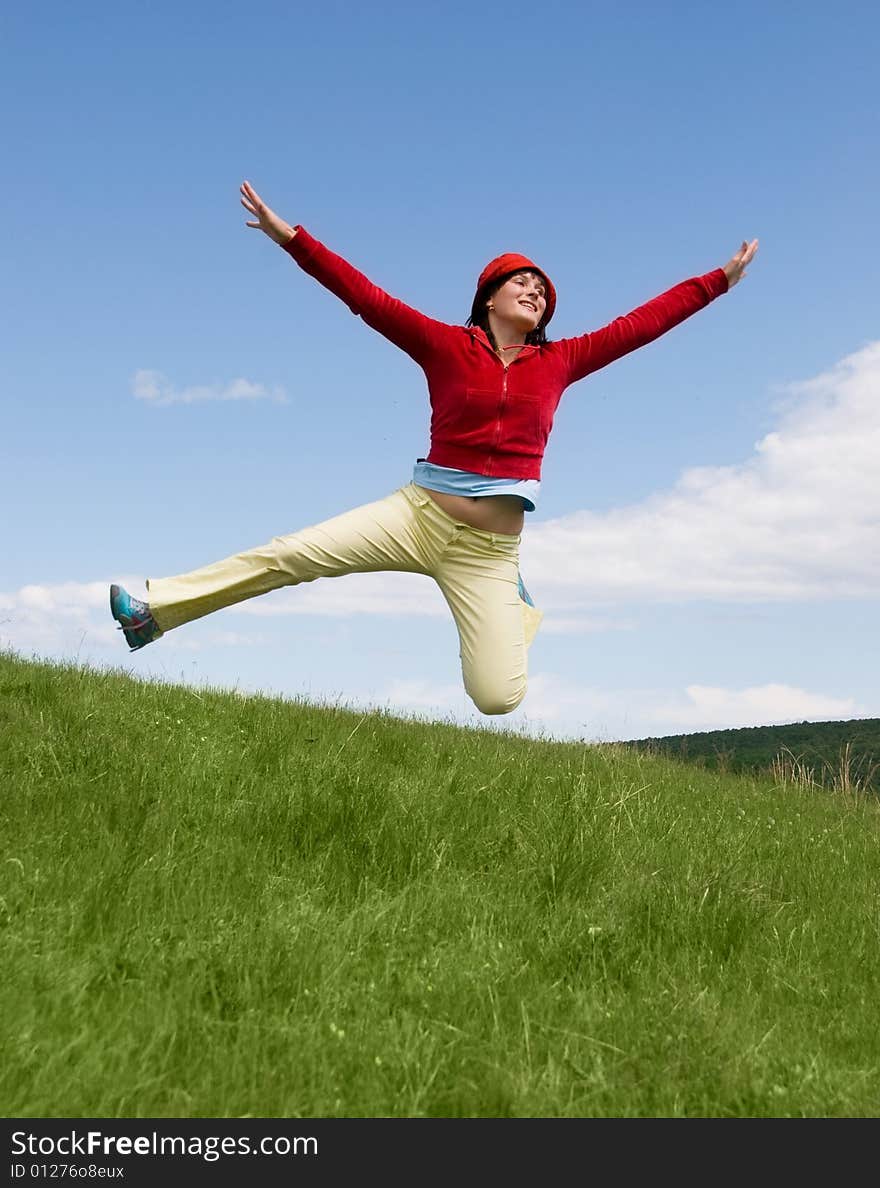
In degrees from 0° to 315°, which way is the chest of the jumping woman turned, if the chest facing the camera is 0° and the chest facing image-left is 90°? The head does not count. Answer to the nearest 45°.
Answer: approximately 0°

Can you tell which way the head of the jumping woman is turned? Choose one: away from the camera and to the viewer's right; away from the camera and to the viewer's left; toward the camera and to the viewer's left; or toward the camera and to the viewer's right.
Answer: toward the camera and to the viewer's right
